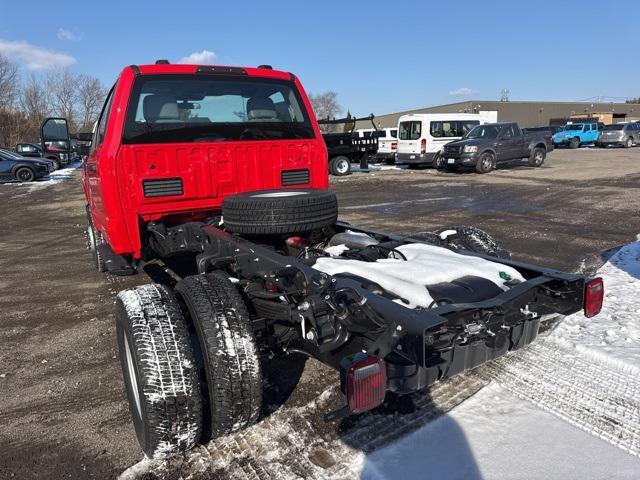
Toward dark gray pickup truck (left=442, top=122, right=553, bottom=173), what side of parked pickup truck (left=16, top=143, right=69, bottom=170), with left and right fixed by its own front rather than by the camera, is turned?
front

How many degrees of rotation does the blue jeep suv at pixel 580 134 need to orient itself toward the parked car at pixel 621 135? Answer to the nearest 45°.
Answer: approximately 135° to its left

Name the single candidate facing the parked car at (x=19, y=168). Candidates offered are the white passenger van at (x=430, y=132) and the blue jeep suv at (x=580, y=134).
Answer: the blue jeep suv

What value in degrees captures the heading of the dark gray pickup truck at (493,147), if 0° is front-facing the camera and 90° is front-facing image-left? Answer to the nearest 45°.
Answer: approximately 45°

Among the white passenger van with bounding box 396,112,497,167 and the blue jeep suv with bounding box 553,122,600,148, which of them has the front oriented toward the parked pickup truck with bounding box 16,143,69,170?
the blue jeep suv

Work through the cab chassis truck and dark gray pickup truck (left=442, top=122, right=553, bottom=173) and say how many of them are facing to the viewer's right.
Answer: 0
